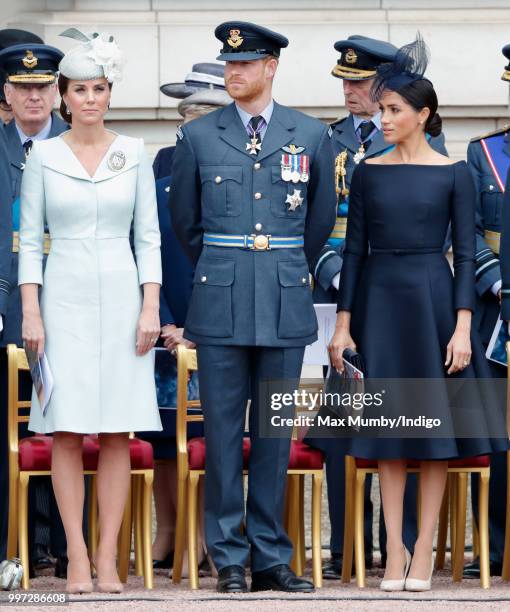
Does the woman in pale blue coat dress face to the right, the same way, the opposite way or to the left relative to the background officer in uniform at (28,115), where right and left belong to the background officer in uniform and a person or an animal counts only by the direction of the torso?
the same way

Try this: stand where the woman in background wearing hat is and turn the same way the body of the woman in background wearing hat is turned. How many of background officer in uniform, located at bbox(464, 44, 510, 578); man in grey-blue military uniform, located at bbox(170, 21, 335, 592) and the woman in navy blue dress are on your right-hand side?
0

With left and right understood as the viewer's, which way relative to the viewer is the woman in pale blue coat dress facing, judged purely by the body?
facing the viewer

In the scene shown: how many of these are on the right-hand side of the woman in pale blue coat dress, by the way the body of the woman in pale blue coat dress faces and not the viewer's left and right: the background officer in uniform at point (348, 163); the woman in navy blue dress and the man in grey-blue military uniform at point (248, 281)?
0

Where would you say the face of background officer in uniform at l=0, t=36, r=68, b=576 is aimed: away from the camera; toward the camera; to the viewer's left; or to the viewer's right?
toward the camera

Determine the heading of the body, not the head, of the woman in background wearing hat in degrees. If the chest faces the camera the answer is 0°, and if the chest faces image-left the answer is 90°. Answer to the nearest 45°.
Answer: approximately 45°

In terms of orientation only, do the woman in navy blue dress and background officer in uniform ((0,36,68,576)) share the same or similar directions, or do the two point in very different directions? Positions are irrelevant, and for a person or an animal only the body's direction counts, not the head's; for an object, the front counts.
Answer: same or similar directions

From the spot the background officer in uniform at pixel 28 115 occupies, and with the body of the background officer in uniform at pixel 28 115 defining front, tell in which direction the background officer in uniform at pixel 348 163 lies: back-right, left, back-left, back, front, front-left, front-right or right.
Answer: left

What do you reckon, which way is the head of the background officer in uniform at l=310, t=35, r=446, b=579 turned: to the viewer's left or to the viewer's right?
to the viewer's left

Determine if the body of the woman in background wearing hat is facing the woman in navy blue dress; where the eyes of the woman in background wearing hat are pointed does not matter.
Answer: no

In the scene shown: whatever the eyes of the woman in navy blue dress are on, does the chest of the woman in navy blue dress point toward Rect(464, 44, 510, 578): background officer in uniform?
no

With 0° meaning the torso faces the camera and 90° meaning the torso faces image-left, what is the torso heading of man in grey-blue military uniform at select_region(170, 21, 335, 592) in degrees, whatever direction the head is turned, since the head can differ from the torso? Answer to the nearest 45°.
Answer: approximately 0°

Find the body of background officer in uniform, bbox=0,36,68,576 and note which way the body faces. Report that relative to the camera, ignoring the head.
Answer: toward the camera

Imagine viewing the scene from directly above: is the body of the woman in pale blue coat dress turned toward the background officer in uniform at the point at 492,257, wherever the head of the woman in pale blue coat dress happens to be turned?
no

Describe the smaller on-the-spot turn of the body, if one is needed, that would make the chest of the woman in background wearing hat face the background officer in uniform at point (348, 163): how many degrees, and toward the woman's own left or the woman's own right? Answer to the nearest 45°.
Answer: approximately 135° to the woman's own left

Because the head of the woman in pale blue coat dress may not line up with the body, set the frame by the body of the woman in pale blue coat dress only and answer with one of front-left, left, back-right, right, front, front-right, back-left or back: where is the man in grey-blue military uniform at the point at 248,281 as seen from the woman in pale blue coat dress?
left
